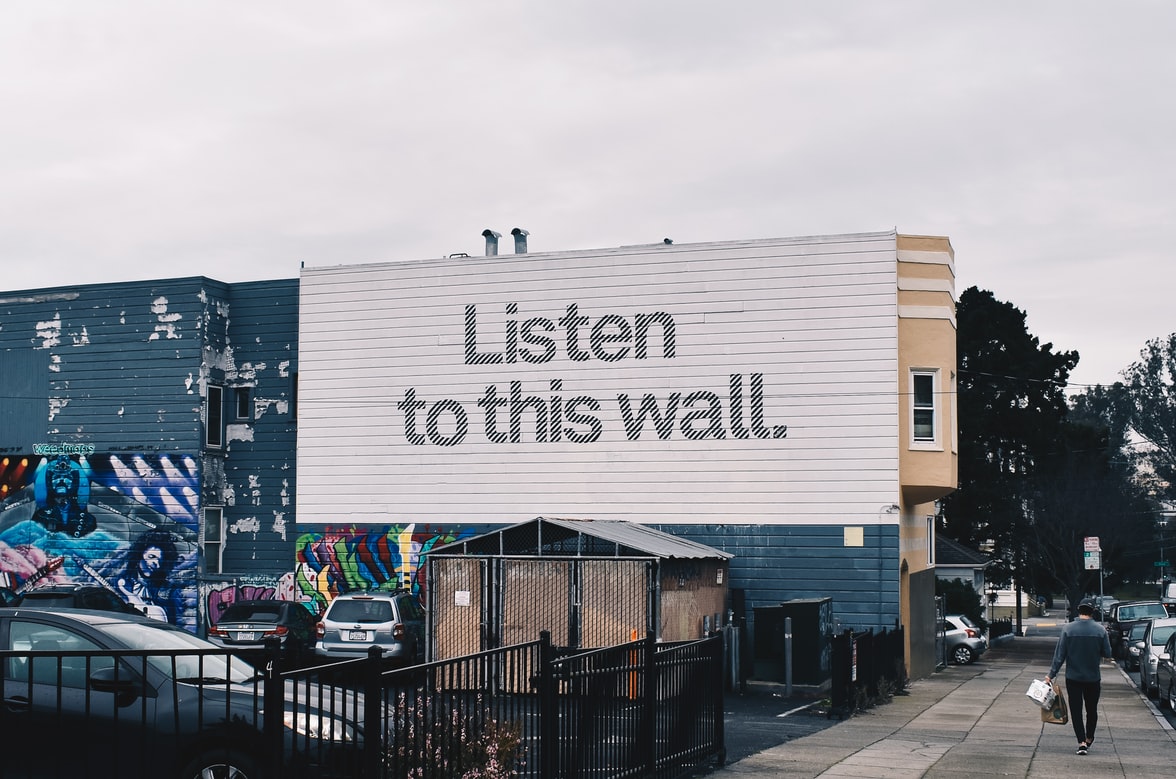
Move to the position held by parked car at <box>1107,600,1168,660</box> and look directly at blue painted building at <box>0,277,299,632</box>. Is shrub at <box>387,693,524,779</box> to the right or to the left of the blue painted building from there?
left

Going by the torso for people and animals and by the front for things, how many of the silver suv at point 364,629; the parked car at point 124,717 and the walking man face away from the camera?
2

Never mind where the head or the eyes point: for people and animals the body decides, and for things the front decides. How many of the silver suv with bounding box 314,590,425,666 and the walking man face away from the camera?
2

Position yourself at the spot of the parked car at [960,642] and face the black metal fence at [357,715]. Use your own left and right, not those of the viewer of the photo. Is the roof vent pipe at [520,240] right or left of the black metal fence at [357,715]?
right

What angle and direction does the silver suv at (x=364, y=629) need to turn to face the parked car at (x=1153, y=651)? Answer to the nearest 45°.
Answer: approximately 90° to its right

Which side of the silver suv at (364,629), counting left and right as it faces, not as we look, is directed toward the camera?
back

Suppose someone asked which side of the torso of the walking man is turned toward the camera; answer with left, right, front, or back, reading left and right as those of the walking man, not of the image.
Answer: back

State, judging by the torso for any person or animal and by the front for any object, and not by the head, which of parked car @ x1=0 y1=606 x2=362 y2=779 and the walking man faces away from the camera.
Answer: the walking man

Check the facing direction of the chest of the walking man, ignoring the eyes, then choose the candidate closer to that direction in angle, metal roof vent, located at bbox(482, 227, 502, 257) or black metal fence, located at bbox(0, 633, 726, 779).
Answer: the metal roof vent
